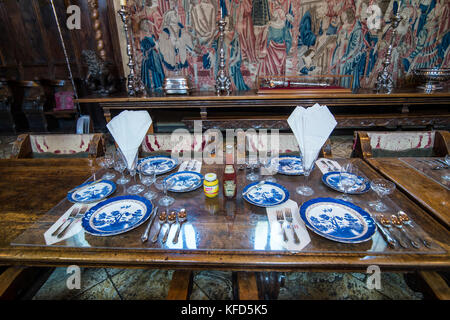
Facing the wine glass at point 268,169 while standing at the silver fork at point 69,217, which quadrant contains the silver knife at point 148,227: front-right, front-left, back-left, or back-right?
front-right

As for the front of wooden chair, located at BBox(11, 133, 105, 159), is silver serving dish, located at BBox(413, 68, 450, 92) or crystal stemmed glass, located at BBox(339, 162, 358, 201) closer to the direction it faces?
the crystal stemmed glass

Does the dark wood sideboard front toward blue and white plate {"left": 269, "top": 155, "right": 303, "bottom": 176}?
yes

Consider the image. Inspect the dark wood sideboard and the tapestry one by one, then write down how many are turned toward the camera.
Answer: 2

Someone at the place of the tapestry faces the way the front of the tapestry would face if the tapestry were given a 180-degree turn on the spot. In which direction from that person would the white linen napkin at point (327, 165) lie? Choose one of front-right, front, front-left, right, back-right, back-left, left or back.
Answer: back

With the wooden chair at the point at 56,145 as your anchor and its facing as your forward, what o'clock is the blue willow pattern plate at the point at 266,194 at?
The blue willow pattern plate is roughly at 11 o'clock from the wooden chair.

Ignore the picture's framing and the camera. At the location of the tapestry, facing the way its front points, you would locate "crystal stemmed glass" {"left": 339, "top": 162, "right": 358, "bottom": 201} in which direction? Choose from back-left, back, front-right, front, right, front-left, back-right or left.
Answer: front

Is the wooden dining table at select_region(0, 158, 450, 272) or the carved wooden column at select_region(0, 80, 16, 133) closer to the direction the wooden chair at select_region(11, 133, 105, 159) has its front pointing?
the wooden dining table

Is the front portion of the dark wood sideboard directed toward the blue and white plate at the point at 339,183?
yes

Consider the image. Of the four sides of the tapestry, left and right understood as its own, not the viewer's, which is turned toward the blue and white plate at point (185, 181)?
front

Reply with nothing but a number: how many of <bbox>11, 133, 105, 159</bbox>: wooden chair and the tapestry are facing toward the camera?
2

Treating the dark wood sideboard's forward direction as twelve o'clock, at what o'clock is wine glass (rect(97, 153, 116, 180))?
The wine glass is roughly at 1 o'clock from the dark wood sideboard.

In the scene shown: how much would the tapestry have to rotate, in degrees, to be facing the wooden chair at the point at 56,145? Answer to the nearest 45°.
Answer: approximately 45° to its right

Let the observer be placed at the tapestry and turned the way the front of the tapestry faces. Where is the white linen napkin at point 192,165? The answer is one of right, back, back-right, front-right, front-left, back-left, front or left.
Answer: front

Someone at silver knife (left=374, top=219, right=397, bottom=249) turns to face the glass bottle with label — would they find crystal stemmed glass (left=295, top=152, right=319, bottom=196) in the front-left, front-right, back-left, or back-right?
front-right

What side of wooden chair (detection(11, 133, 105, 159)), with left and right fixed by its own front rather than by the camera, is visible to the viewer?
front

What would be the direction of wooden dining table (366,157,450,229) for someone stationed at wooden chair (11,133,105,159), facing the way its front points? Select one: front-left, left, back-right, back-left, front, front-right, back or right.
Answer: front-left

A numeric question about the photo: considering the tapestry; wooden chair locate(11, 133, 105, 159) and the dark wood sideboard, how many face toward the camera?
3

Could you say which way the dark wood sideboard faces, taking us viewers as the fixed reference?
facing the viewer
